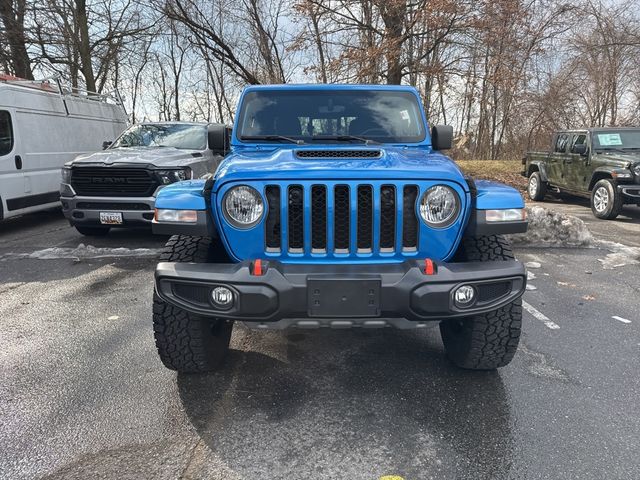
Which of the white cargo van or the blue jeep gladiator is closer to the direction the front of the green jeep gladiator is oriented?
the blue jeep gladiator

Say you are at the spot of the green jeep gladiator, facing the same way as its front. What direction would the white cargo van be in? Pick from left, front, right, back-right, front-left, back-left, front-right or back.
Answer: right

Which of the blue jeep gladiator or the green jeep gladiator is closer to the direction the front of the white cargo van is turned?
the blue jeep gladiator

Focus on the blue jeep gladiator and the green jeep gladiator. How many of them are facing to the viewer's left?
0

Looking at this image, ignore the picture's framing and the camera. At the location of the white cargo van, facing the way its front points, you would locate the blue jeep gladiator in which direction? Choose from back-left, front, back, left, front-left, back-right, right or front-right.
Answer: front-left

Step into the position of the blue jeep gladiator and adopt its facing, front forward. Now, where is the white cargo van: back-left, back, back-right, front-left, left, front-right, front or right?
back-right

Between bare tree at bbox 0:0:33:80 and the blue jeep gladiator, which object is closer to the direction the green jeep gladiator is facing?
the blue jeep gladiator

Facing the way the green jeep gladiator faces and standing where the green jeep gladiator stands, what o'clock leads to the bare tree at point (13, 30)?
The bare tree is roughly at 4 o'clock from the green jeep gladiator.
